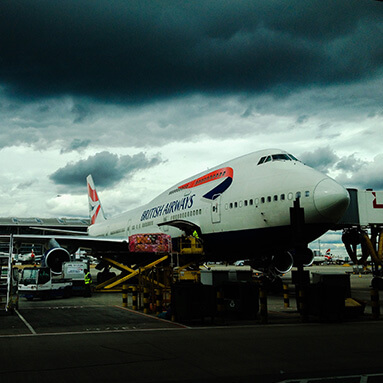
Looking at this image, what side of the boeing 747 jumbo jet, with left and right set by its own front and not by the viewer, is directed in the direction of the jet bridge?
front

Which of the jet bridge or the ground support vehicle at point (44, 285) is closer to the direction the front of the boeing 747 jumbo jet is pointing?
the jet bridge

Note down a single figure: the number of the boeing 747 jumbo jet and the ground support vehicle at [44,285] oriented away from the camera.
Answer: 0

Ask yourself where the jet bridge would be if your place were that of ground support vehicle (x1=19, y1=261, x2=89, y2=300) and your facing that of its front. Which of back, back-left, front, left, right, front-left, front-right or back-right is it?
back-left

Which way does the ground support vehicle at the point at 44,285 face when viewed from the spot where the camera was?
facing the viewer and to the left of the viewer
